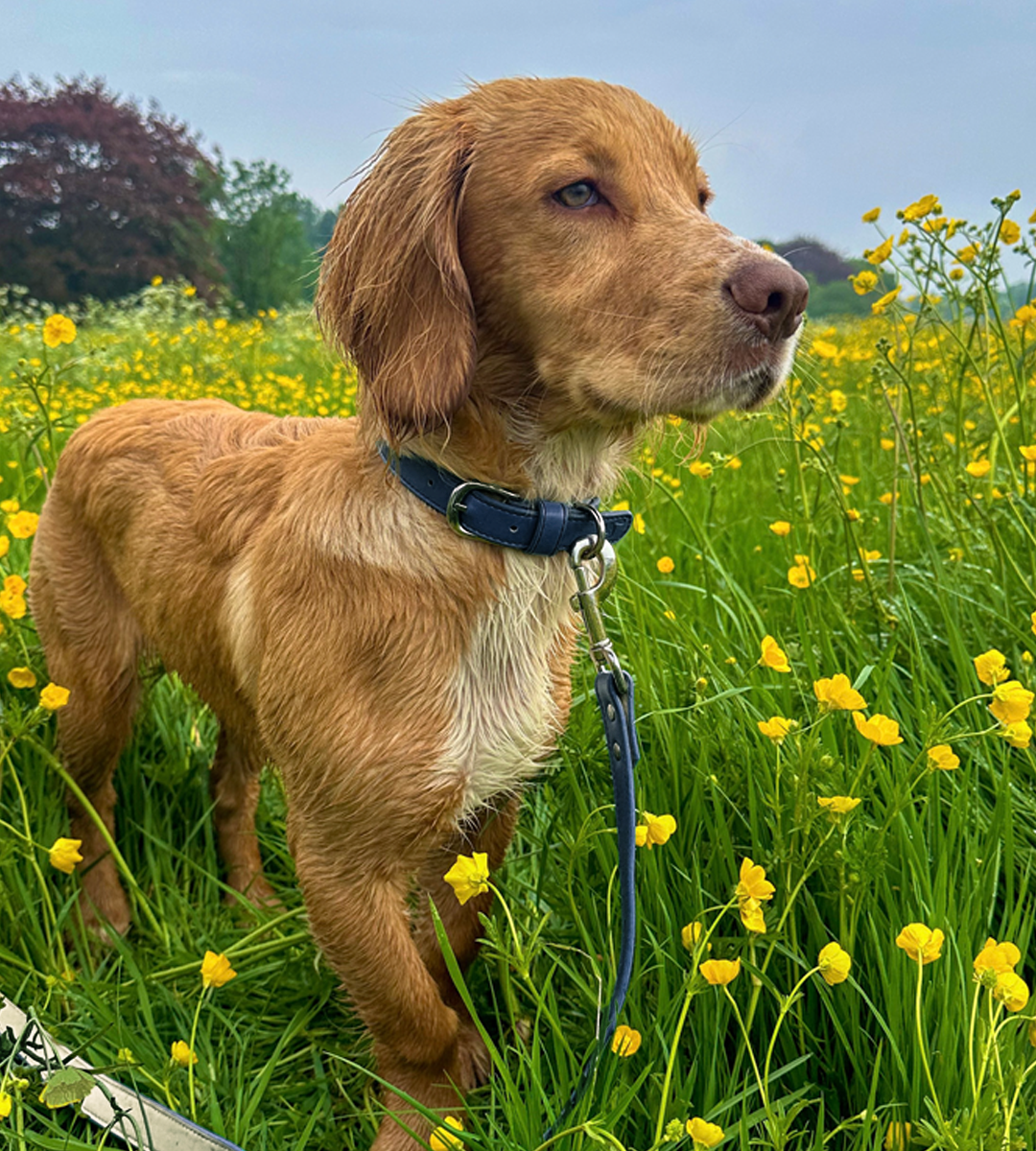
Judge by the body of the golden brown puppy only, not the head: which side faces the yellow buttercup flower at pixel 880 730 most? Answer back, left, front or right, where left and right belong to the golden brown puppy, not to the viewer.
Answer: front

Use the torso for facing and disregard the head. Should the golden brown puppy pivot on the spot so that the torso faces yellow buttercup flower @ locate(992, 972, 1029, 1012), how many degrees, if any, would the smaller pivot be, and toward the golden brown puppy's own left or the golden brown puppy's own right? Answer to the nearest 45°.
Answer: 0° — it already faces it

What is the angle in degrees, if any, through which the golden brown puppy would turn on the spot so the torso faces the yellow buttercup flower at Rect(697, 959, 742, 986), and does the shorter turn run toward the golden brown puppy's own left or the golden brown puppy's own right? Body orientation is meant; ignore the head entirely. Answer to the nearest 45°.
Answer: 0° — it already faces it

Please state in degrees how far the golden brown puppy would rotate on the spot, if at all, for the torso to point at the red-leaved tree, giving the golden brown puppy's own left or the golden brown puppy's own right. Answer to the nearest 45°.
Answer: approximately 135° to the golden brown puppy's own left

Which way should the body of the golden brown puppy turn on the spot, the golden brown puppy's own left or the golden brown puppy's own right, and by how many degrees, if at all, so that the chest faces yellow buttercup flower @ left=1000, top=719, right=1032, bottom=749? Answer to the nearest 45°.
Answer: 0° — it already faces it

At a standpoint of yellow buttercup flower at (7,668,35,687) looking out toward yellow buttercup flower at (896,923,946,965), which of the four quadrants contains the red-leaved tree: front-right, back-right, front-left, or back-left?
back-left

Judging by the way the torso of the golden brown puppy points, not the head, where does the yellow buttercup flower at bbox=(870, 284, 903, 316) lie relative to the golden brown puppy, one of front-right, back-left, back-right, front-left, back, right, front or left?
left

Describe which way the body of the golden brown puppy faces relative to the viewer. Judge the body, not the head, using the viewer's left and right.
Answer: facing the viewer and to the right of the viewer

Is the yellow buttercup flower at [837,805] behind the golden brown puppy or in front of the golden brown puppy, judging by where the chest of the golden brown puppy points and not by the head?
in front

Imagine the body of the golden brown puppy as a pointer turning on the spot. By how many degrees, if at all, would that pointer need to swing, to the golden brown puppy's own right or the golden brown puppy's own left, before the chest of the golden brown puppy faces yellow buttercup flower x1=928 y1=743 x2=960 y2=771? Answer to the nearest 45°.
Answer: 0° — it already faces it

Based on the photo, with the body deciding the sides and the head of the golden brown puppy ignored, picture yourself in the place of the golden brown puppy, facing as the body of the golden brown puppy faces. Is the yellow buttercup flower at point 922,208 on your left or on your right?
on your left

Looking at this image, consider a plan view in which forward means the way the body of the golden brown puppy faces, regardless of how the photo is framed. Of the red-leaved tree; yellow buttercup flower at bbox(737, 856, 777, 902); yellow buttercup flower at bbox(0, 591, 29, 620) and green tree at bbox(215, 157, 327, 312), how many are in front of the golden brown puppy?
1

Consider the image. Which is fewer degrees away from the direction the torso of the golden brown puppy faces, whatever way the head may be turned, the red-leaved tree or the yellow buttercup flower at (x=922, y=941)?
the yellow buttercup flower

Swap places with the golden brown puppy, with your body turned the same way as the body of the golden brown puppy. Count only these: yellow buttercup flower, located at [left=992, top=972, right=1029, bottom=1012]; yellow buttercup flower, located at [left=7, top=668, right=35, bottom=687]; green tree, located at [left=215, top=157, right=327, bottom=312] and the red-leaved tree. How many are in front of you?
1

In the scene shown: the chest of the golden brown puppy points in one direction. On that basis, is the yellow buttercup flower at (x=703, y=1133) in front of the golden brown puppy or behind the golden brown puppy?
in front

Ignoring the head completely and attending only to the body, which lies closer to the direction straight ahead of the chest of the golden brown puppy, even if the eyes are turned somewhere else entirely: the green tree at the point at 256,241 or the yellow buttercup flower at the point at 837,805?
the yellow buttercup flower
